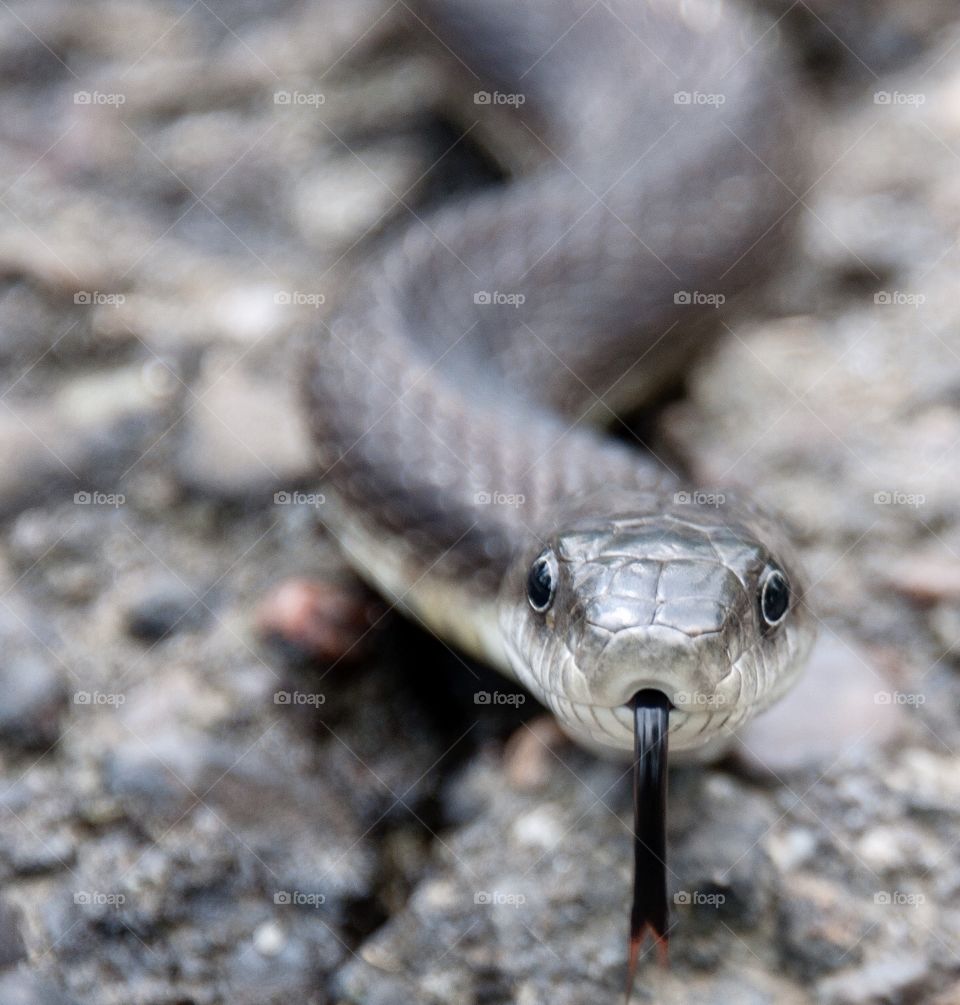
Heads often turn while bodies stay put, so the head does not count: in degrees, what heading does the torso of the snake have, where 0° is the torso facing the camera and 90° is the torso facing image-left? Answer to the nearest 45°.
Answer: approximately 0°
